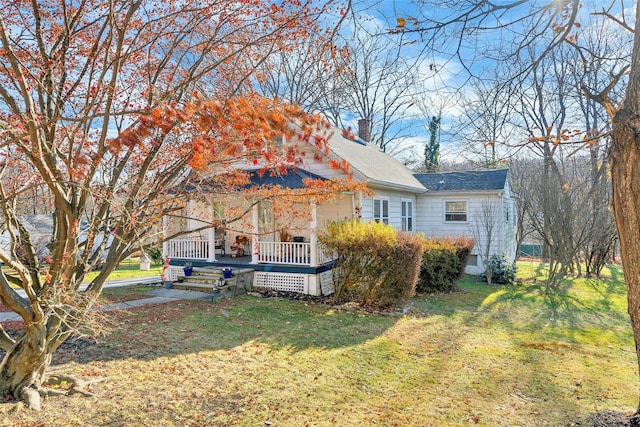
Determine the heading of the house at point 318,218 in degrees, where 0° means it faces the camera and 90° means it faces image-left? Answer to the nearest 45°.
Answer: approximately 45°

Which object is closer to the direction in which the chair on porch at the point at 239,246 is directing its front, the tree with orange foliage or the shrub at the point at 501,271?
the tree with orange foliage

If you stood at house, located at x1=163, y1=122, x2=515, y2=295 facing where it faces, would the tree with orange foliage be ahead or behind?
ahead

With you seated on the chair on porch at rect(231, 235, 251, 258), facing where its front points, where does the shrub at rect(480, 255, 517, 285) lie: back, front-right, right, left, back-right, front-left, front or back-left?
back-left

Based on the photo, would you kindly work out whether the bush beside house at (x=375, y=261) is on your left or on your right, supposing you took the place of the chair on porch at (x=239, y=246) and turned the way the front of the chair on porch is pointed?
on your left

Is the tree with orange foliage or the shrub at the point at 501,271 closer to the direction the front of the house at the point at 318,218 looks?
the tree with orange foliage

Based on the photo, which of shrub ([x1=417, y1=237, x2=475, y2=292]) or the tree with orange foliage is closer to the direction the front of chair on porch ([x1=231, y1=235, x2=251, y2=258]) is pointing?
the tree with orange foliage

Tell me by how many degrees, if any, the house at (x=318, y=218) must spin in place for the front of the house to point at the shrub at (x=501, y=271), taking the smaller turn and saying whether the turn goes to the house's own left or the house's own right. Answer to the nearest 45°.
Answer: approximately 135° to the house's own left

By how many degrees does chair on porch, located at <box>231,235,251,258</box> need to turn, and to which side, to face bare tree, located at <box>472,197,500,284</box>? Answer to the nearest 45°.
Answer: approximately 135° to its left

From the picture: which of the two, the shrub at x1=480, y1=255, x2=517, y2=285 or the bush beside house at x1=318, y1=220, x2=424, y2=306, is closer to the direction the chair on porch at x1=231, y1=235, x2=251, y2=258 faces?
the bush beside house
